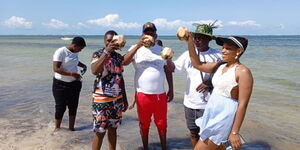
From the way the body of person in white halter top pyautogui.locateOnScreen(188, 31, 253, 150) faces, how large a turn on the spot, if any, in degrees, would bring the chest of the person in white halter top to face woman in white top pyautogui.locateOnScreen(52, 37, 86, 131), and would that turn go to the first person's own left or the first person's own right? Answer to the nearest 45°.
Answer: approximately 90° to the first person's own right

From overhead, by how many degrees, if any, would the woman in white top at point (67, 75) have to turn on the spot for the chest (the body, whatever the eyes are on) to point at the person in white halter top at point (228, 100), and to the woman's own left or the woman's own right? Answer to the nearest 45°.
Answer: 0° — they already face them

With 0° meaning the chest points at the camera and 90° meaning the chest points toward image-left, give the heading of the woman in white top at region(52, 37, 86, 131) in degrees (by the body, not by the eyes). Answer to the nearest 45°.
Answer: approximately 315°
